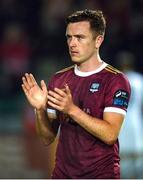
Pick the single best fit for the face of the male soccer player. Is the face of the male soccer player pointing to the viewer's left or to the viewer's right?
to the viewer's left

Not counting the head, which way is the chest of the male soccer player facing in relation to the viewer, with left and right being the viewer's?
facing the viewer and to the left of the viewer

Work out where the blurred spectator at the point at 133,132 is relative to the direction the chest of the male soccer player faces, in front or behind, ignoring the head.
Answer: behind

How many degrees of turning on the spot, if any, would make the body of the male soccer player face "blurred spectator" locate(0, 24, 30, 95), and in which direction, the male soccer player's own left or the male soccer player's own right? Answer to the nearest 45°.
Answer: approximately 135° to the male soccer player's own right
